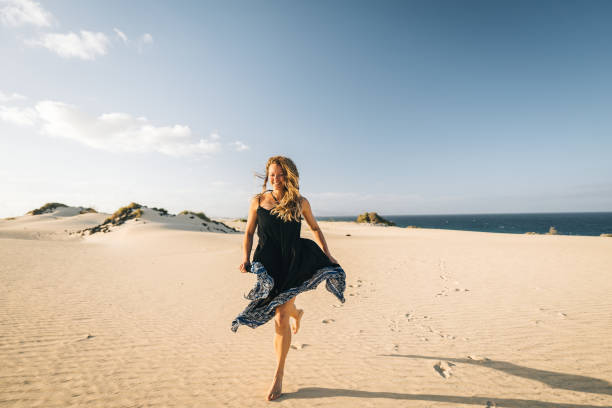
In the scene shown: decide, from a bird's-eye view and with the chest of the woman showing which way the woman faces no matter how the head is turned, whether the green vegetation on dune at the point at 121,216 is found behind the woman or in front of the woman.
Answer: behind

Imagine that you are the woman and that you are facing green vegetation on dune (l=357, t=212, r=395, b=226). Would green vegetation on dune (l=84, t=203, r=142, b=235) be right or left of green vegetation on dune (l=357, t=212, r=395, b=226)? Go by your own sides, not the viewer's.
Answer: left

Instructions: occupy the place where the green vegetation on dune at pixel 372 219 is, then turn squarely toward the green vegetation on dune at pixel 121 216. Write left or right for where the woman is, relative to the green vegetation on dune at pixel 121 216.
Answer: left

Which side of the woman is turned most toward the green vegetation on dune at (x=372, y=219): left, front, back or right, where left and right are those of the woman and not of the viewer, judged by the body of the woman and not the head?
back

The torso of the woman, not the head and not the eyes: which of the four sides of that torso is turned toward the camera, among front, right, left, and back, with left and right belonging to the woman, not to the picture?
front
